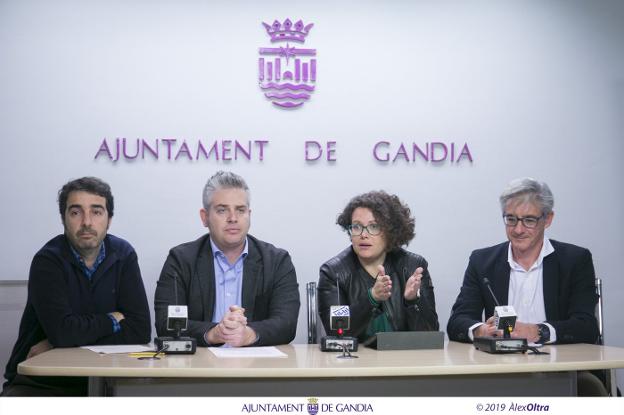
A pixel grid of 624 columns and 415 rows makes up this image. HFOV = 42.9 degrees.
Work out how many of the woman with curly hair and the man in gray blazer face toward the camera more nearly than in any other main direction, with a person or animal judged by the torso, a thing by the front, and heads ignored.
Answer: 2

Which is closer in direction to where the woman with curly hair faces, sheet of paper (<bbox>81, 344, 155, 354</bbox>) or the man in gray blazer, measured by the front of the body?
the sheet of paper

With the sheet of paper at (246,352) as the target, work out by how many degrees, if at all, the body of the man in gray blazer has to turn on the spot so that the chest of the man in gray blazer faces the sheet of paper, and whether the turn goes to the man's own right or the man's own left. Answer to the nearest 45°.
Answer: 0° — they already face it

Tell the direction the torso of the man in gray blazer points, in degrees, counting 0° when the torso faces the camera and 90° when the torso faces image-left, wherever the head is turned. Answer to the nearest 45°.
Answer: approximately 0°

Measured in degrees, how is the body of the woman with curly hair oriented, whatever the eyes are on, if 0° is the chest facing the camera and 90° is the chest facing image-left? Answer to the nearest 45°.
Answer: approximately 0°

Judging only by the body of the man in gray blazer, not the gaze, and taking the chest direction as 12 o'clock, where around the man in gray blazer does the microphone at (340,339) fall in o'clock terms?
The microphone is roughly at 11 o'clock from the man in gray blazer.
